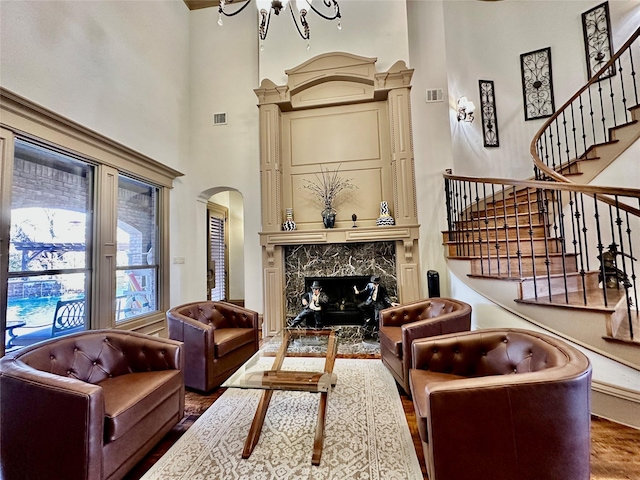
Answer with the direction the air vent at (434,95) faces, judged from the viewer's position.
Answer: facing the viewer

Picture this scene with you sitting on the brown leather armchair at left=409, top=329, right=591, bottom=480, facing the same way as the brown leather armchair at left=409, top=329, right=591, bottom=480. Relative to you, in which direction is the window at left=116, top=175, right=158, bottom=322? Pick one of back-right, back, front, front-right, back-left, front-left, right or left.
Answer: front

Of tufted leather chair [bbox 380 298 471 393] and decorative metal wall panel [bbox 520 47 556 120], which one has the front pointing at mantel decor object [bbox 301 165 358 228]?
the decorative metal wall panel

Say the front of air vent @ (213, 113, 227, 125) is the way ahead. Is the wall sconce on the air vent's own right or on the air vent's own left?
on the air vent's own left

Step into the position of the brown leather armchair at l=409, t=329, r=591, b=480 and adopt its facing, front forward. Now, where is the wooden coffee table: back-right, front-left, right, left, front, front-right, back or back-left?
front

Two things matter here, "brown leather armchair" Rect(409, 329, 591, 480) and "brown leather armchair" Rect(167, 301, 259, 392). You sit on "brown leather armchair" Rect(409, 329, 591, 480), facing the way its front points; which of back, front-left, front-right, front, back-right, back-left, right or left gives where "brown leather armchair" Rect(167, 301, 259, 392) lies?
front

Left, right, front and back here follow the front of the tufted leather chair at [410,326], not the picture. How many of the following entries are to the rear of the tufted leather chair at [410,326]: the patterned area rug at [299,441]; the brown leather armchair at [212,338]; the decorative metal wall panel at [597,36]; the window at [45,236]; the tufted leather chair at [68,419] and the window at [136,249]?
1

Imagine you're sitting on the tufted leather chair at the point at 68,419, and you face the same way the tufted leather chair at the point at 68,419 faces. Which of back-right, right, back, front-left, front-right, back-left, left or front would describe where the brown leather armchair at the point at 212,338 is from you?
left

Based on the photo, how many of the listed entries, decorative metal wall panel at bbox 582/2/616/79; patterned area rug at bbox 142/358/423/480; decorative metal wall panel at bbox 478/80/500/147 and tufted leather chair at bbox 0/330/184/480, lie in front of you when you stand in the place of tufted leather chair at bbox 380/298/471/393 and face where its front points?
2

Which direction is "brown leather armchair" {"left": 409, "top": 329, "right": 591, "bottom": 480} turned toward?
to the viewer's left

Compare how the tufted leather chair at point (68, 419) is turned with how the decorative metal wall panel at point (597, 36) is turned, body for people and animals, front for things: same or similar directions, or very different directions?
very different directions

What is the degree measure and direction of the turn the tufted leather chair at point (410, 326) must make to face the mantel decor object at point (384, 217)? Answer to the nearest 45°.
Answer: approximately 135° to its right

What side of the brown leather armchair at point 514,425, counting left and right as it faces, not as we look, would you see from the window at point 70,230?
front

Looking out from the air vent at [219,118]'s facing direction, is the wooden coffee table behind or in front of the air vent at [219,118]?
in front

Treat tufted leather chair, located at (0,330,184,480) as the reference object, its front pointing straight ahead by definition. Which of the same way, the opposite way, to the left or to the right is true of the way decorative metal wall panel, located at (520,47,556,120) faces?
the opposite way

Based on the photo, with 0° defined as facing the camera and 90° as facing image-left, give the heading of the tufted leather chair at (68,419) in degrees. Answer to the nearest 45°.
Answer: approximately 315°

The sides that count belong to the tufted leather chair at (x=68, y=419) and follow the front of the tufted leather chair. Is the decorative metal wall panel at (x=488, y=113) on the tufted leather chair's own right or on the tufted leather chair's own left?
on the tufted leather chair's own left

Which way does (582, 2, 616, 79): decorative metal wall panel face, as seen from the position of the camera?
facing the viewer and to the left of the viewer

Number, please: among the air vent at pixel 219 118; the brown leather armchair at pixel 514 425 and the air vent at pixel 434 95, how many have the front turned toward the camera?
2
